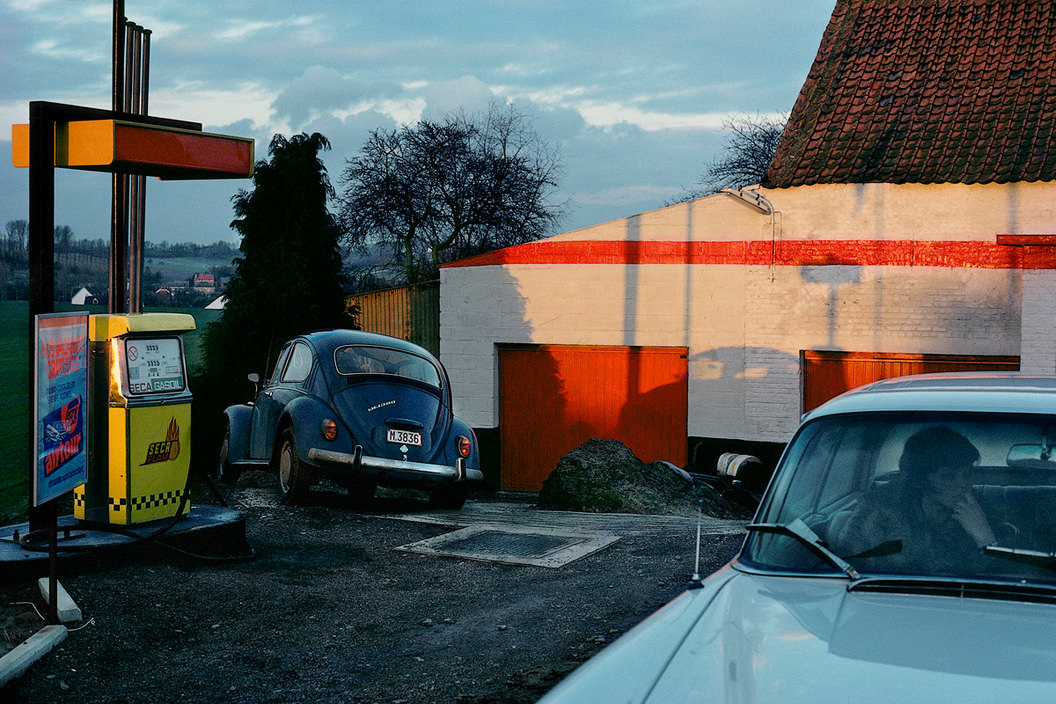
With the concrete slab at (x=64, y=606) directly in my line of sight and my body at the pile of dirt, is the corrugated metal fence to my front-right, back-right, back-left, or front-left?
back-right

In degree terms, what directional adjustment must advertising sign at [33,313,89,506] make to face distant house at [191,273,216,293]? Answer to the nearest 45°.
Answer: approximately 135° to its left

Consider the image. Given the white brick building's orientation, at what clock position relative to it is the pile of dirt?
The pile of dirt is roughly at 1 o'clock from the white brick building.

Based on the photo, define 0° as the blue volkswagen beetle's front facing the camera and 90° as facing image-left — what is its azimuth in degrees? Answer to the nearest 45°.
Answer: approximately 135°

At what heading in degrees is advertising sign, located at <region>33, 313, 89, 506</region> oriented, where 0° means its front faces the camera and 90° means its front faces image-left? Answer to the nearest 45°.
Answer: approximately 315°

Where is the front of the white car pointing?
toward the camera

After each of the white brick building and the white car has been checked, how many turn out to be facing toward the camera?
2

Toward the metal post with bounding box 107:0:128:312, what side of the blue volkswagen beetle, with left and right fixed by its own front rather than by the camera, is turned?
left

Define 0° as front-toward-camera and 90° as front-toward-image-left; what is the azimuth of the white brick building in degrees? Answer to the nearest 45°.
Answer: approximately 0°

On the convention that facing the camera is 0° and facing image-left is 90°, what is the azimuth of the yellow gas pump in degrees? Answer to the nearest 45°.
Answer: approximately 315°

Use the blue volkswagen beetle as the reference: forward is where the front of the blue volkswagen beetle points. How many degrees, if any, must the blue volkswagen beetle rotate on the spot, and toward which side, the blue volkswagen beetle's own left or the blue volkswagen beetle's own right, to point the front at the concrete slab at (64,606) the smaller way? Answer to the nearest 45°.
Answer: approximately 135° to the blue volkswagen beetle's own left

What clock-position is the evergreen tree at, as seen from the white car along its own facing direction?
The evergreen tree is roughly at 5 o'clock from the white car.

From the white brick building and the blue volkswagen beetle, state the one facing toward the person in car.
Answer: the white brick building

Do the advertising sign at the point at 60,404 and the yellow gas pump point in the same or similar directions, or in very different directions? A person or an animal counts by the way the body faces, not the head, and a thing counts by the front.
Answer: same or similar directions
